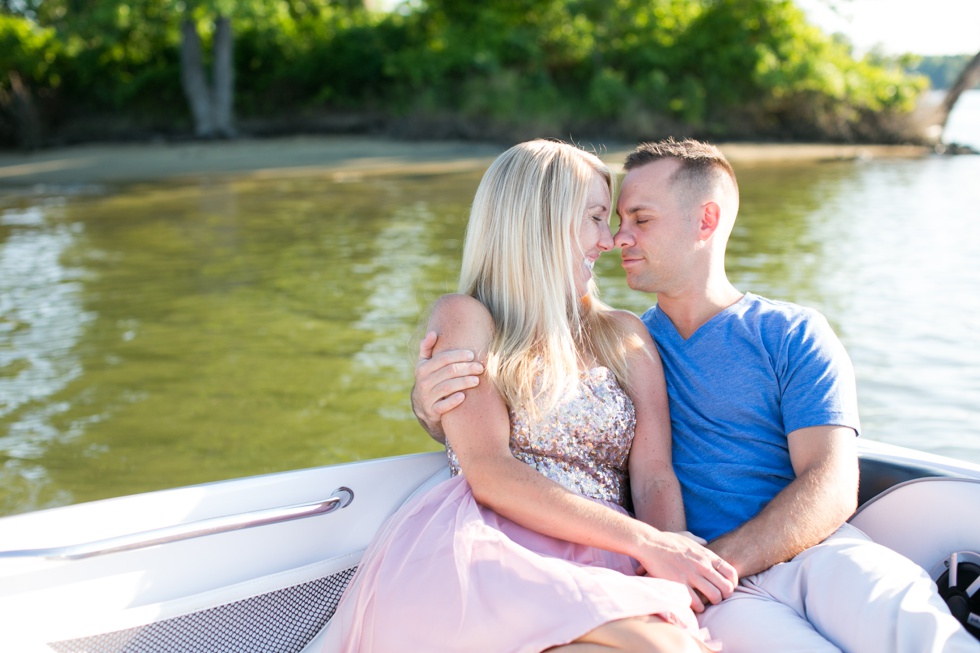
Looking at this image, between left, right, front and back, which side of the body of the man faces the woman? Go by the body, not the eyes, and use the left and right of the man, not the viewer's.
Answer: right

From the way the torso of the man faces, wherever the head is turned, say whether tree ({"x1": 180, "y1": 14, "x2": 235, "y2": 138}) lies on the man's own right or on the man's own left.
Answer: on the man's own right

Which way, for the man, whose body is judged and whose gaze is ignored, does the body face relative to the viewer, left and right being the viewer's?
facing the viewer and to the left of the viewer

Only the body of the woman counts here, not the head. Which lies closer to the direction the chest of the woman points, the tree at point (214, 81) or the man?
the man

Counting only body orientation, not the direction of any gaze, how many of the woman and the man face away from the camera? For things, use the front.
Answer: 0

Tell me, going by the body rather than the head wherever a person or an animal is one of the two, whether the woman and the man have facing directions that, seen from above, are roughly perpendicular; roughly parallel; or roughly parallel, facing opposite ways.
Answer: roughly perpendicular

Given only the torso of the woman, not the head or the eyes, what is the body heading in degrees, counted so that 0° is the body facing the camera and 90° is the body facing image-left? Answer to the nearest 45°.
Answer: approximately 315°

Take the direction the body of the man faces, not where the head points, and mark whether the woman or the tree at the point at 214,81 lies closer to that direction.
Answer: the woman

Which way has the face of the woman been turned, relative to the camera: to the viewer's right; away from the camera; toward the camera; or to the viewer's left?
to the viewer's right

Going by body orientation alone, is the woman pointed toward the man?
no

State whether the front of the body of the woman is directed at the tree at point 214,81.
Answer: no
